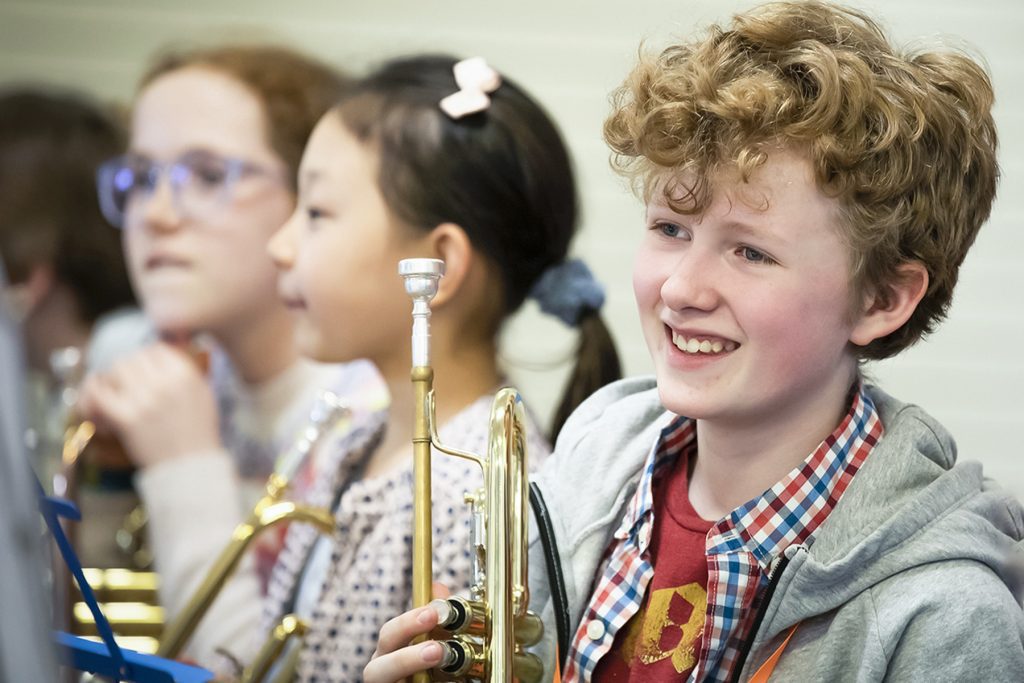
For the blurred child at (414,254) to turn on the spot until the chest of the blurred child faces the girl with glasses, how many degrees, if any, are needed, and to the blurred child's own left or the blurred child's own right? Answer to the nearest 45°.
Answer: approximately 45° to the blurred child's own right

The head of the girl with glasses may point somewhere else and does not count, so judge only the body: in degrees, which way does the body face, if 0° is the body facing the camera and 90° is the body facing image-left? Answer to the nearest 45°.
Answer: approximately 45°

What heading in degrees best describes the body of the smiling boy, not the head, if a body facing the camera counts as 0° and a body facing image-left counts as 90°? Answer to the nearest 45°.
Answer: approximately 45°

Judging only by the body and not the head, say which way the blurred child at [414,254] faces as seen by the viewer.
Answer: to the viewer's left
